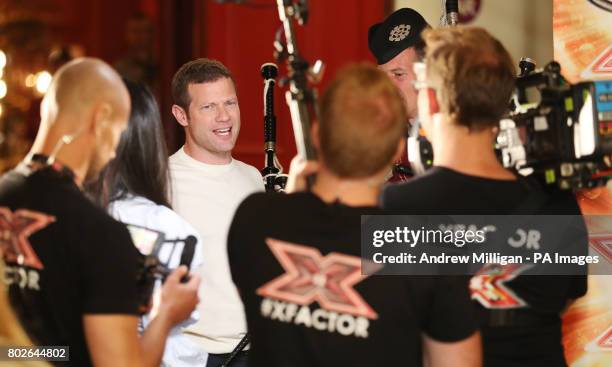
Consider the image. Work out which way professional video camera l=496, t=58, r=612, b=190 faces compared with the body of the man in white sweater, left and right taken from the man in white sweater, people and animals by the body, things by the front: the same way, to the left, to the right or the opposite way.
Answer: the opposite way

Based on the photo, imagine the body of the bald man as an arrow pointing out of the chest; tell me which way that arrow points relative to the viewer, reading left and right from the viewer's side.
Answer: facing away from the viewer and to the right of the viewer

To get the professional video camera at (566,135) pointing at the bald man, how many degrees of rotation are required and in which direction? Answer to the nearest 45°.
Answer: approximately 45° to its left

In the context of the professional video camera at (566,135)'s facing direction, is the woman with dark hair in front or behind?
in front

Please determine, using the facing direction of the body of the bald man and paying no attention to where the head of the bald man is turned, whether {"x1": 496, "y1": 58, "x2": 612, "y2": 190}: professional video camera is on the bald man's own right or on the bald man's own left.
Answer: on the bald man's own right

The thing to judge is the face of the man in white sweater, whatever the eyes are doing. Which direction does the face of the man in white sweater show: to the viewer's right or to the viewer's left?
to the viewer's right

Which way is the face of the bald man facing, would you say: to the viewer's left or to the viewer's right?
to the viewer's right

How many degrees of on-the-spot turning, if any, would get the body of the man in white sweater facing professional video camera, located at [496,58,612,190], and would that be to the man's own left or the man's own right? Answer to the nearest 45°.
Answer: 0° — they already face it

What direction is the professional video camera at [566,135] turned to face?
to the viewer's left

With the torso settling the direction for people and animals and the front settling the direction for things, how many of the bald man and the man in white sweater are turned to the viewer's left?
0

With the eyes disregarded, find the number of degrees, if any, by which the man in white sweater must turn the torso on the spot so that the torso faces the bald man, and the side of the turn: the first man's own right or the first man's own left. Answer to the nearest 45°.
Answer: approximately 45° to the first man's own right

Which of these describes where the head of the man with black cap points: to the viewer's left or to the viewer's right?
to the viewer's left
